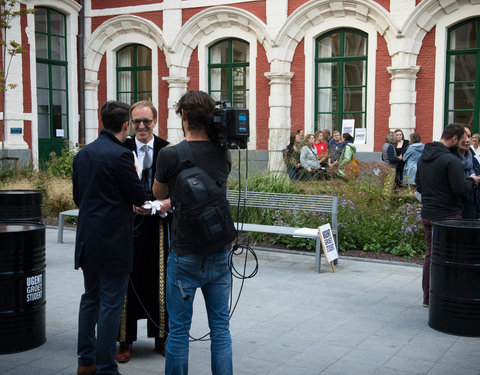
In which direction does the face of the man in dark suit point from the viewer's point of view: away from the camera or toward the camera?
away from the camera

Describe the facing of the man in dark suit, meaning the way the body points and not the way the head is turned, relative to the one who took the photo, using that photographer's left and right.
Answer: facing away from the viewer and to the right of the viewer

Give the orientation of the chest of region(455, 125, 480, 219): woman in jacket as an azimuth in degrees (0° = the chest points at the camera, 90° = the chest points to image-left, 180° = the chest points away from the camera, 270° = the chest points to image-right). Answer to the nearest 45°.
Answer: approximately 45°

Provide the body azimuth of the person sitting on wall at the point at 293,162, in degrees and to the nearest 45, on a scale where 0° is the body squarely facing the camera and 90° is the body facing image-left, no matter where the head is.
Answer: approximately 315°

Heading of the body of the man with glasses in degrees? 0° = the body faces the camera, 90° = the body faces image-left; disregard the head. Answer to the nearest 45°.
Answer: approximately 0°

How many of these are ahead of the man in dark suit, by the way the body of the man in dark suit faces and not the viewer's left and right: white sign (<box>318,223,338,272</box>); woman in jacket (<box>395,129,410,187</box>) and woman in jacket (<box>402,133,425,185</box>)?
3

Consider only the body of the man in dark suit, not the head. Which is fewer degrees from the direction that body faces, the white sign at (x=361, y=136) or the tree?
the white sign

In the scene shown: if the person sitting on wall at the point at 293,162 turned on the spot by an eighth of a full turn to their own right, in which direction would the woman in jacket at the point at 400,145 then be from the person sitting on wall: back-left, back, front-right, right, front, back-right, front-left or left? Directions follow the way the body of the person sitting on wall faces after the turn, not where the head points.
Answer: back-left
